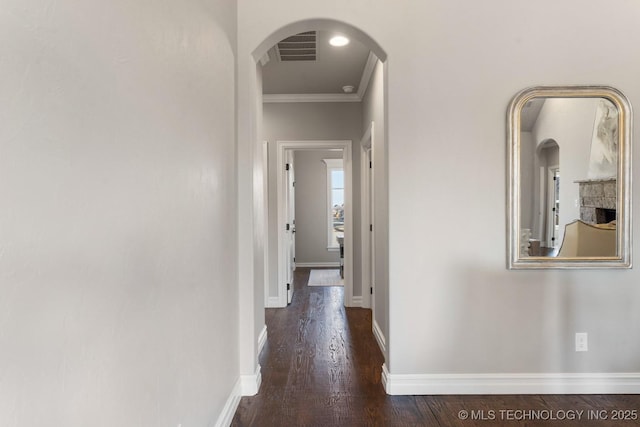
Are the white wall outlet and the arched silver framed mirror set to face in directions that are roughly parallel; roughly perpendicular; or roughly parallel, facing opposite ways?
roughly parallel

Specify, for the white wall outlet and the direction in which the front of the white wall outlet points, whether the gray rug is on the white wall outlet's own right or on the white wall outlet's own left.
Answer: on the white wall outlet's own right

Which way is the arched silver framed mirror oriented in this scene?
toward the camera

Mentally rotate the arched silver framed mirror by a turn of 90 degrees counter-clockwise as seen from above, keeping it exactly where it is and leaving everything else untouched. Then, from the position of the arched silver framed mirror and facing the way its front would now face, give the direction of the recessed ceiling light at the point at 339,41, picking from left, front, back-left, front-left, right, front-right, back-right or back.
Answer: back

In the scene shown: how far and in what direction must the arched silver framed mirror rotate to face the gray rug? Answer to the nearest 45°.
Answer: approximately 135° to its right

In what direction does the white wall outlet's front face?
toward the camera

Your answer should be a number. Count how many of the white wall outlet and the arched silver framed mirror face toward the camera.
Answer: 2
